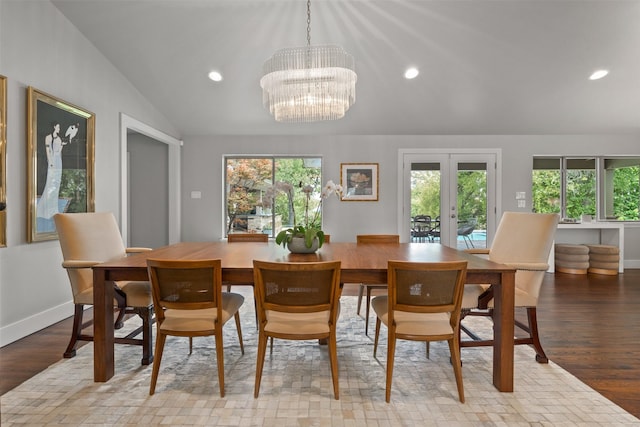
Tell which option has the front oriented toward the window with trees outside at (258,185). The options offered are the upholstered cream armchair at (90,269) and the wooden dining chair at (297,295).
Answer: the wooden dining chair

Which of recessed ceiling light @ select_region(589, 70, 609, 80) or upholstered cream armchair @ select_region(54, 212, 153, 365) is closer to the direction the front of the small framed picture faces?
the upholstered cream armchair

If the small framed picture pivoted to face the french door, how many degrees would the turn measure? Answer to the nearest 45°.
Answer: approximately 90° to its left

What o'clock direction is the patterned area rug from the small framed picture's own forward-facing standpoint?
The patterned area rug is roughly at 12 o'clock from the small framed picture.

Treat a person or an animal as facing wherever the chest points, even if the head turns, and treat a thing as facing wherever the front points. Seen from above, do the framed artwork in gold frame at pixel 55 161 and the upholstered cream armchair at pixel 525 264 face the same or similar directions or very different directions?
very different directions

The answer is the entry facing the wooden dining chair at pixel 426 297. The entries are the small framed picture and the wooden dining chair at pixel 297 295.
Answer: the small framed picture

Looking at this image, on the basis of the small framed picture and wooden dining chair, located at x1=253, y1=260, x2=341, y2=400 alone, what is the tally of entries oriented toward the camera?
1

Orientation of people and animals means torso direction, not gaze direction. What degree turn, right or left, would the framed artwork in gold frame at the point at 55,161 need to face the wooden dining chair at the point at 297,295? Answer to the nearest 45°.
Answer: approximately 45° to its right

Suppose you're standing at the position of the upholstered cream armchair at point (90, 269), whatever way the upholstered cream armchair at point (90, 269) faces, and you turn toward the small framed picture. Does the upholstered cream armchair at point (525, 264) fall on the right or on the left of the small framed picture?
right

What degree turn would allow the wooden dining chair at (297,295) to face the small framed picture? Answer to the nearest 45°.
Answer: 0° — it already faces it

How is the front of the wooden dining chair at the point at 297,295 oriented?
away from the camera

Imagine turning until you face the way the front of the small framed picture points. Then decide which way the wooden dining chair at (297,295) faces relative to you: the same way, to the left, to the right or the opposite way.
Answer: the opposite way
